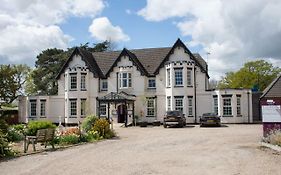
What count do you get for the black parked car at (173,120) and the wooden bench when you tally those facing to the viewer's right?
0

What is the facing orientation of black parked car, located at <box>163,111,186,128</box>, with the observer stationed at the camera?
facing the viewer and to the left of the viewer

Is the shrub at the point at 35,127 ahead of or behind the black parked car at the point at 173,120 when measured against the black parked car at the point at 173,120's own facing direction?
ahead

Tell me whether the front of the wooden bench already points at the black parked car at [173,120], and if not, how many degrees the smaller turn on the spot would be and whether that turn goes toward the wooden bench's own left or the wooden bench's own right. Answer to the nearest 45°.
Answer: approximately 180°

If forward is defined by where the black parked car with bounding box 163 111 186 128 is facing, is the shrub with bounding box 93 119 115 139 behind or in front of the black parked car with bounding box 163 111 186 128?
in front
